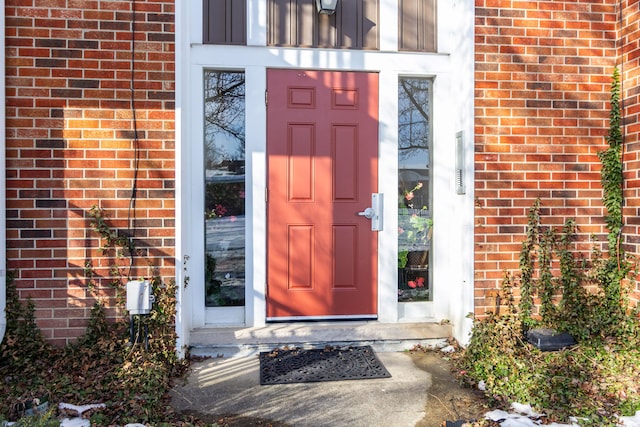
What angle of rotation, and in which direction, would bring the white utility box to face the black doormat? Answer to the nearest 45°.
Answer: approximately 90° to its left

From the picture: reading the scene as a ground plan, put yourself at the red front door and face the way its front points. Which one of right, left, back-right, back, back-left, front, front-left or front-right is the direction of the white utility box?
front-right

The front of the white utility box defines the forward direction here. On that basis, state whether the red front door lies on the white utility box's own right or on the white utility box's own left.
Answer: on the white utility box's own left

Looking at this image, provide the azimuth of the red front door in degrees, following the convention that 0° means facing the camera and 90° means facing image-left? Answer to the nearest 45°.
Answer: approximately 0°

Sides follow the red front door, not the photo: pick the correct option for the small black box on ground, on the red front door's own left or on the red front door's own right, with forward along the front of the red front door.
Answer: on the red front door's own left

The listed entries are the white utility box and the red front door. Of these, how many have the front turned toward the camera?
2
